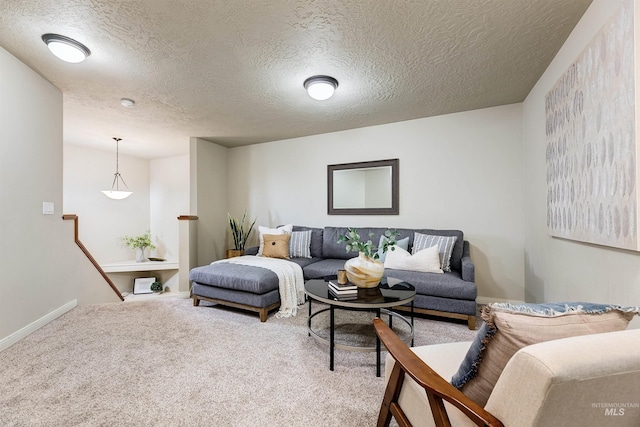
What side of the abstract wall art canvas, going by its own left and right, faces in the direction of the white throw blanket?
front

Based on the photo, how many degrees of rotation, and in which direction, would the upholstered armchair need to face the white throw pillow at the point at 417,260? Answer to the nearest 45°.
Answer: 0° — it already faces it

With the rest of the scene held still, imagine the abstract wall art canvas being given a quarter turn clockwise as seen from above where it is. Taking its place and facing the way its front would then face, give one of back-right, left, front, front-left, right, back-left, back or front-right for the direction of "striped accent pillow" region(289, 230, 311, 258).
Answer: left

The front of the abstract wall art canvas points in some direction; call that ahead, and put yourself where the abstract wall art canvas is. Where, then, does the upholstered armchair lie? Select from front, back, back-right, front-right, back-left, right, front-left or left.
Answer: left

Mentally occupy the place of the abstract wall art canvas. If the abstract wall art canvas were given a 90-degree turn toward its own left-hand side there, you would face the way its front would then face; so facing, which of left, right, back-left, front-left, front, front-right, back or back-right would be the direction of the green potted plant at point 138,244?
right

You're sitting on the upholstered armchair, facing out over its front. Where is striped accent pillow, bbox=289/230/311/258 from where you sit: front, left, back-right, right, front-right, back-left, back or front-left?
front

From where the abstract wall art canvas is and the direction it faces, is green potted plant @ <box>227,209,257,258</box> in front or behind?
in front

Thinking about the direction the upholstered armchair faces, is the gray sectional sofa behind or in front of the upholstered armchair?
in front

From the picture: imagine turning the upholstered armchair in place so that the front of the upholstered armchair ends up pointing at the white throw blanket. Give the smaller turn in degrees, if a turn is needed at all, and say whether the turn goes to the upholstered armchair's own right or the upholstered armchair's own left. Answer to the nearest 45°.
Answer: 0° — it already faces it

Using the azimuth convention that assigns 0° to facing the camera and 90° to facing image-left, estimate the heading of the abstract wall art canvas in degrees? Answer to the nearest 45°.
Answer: approximately 90°

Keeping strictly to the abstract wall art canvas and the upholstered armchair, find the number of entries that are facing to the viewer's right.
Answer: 0

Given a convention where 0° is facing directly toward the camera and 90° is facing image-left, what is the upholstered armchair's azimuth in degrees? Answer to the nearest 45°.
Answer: approximately 135°

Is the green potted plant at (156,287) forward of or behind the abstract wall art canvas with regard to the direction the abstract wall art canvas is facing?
forward

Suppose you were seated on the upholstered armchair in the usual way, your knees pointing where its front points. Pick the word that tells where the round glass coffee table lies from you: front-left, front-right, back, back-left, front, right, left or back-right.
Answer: front

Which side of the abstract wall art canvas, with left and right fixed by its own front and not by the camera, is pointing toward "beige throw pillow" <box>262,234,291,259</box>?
front

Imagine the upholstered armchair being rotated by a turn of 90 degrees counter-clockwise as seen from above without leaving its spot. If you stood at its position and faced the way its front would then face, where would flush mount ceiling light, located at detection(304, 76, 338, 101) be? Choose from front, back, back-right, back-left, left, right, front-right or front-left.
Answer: right

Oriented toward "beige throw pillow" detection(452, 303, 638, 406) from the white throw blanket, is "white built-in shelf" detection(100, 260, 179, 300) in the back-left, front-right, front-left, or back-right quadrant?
back-right
